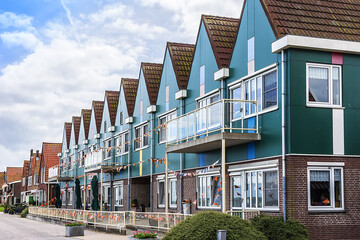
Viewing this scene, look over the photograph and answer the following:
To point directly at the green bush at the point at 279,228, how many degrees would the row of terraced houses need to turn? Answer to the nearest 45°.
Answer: approximately 45° to its left

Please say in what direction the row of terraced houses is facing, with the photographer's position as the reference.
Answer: facing the viewer and to the left of the viewer

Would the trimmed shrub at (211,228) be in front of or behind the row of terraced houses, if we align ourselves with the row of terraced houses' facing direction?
in front
